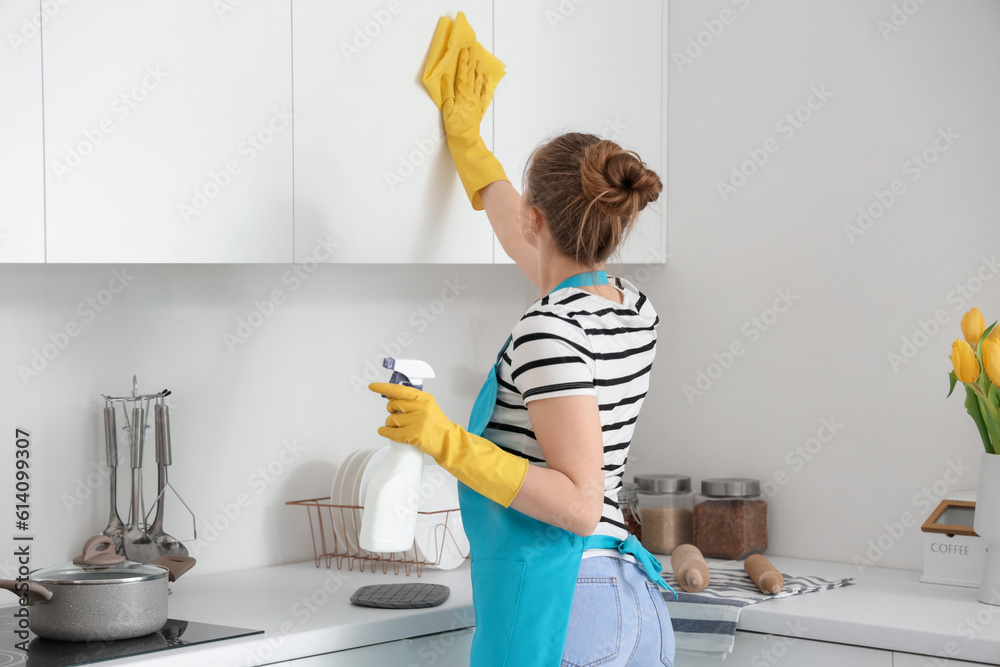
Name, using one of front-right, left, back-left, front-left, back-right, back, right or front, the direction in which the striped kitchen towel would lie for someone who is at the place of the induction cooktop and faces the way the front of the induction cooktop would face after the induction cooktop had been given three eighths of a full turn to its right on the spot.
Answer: back

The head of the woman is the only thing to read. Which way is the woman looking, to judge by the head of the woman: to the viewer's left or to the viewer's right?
to the viewer's left

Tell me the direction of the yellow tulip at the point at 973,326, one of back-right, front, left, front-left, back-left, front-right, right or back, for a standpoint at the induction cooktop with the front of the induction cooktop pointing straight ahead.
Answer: front-left

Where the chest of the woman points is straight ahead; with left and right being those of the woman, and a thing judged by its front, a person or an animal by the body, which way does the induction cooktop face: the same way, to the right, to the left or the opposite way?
the opposite way

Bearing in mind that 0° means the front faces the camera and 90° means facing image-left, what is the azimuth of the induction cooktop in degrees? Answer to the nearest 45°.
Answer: approximately 315°

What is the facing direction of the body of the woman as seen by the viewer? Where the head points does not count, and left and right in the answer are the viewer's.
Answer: facing away from the viewer and to the left of the viewer

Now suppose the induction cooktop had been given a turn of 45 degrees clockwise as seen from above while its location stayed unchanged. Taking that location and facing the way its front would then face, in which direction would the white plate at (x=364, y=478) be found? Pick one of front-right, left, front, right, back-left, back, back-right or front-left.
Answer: back-left

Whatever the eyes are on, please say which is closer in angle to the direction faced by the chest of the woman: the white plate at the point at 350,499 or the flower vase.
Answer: the white plate

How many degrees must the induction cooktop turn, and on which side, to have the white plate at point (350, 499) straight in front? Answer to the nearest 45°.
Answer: approximately 90° to its left

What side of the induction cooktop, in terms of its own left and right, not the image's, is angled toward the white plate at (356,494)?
left

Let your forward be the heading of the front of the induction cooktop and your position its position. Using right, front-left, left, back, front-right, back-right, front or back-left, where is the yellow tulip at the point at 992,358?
front-left
